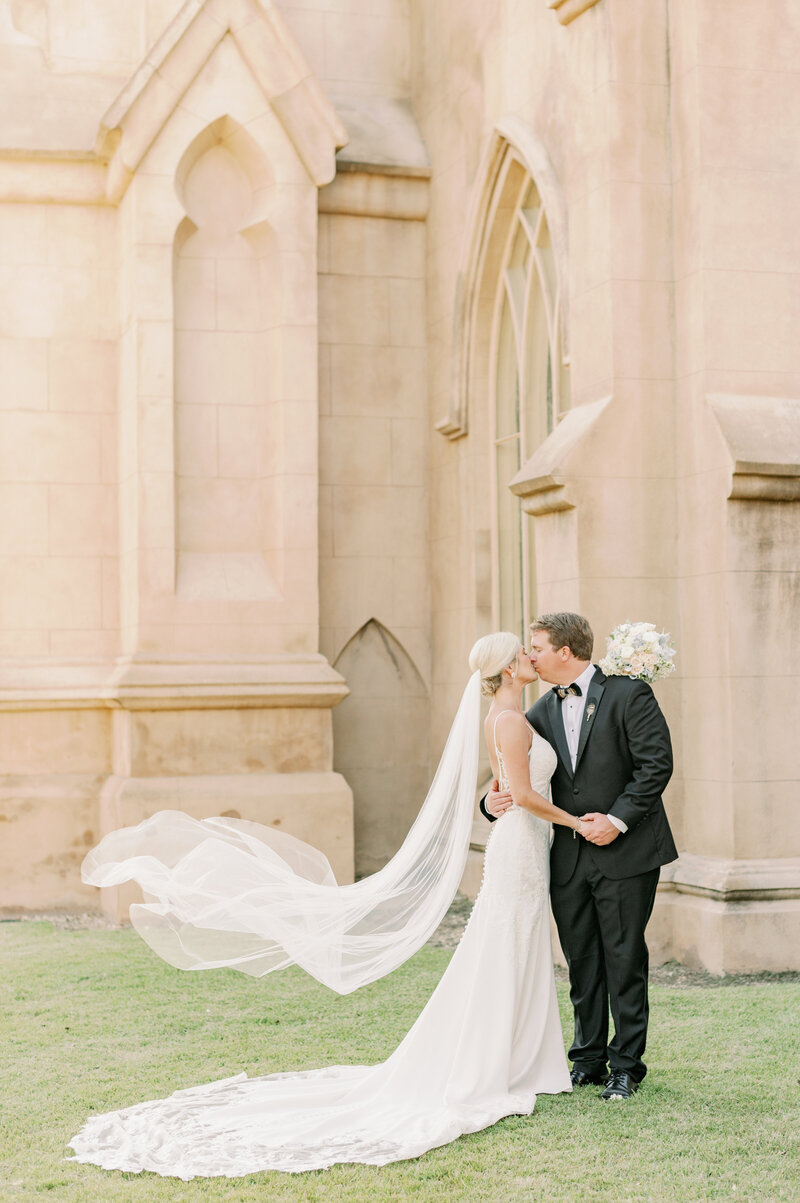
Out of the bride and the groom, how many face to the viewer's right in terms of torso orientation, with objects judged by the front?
1

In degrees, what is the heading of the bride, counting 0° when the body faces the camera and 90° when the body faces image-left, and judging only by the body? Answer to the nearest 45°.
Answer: approximately 270°

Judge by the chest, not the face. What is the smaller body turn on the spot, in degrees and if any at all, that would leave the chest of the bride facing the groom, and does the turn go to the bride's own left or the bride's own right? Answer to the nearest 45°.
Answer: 0° — they already face them

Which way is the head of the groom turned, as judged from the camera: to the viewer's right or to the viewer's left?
to the viewer's left

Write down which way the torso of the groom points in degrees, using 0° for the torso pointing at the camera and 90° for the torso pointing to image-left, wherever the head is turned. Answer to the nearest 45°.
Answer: approximately 45°

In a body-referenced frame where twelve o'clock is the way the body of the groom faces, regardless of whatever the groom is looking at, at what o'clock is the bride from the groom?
The bride is roughly at 1 o'clock from the groom.
